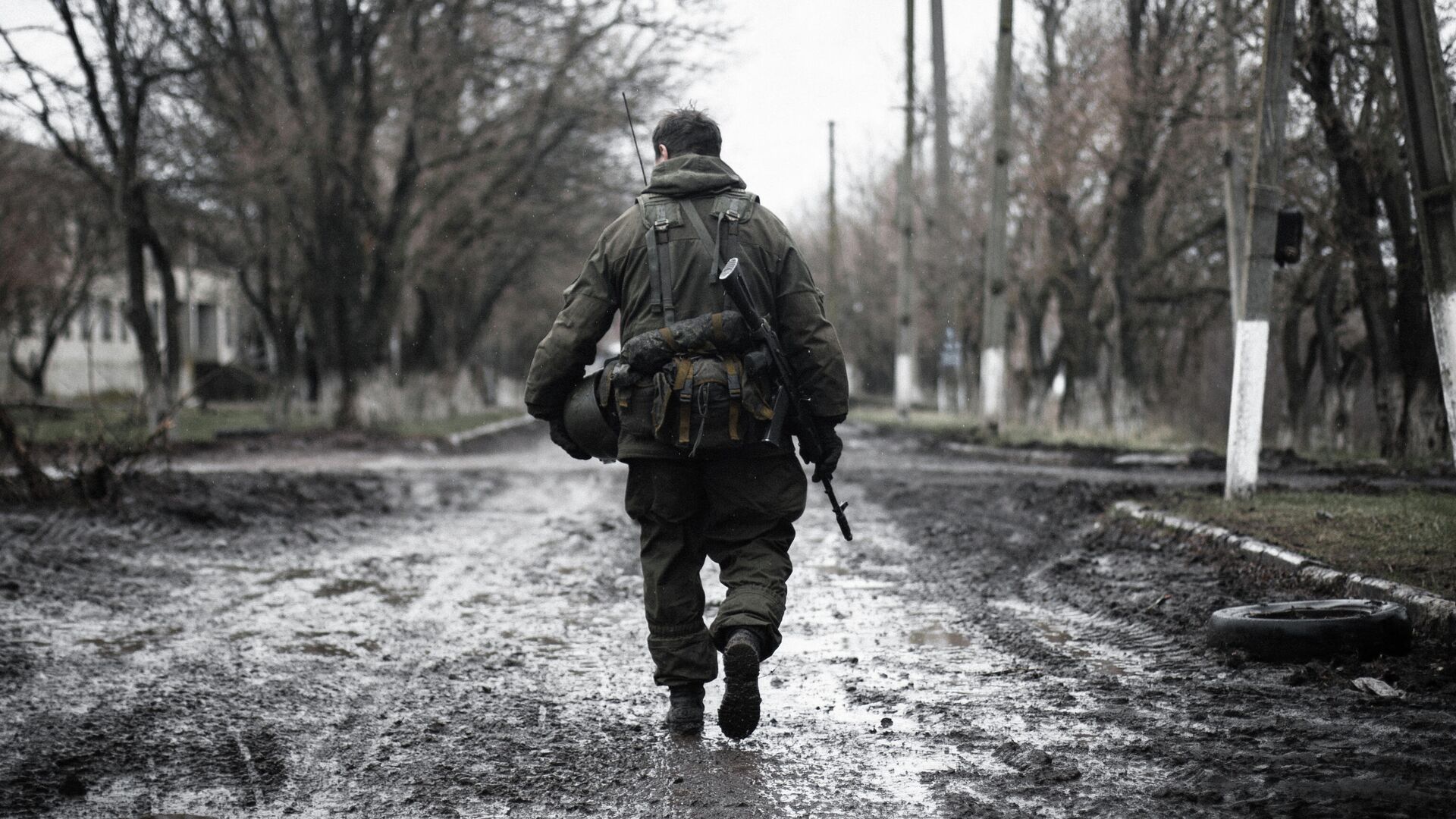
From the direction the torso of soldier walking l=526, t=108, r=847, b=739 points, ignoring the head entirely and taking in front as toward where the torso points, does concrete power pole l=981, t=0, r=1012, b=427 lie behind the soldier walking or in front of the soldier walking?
in front

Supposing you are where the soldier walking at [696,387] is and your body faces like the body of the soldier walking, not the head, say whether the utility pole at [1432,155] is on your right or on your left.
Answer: on your right

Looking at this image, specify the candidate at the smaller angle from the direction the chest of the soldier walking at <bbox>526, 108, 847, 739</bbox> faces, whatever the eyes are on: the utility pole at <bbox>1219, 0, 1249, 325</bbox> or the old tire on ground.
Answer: the utility pole

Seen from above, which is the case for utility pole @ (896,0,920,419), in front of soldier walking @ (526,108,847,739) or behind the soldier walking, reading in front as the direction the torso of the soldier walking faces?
in front

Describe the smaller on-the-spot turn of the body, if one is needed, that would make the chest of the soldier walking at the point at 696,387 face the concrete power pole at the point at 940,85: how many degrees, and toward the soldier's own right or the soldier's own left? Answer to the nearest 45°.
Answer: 0° — they already face it

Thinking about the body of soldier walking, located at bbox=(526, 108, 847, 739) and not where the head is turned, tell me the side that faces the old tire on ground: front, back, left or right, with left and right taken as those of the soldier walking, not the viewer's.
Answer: right

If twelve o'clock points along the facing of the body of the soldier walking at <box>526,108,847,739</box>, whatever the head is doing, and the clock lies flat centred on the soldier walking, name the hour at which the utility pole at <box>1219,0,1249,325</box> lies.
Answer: The utility pole is roughly at 1 o'clock from the soldier walking.

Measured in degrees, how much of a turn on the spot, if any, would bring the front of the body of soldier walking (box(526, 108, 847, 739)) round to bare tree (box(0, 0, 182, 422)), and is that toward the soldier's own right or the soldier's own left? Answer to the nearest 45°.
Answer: approximately 45° to the soldier's own left

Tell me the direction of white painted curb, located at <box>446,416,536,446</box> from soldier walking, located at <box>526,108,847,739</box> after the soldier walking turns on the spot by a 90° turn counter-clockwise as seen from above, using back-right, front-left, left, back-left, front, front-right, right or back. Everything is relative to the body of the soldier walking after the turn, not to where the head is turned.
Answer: right

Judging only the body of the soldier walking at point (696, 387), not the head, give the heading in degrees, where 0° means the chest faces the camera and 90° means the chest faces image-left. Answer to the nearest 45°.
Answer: approximately 180°

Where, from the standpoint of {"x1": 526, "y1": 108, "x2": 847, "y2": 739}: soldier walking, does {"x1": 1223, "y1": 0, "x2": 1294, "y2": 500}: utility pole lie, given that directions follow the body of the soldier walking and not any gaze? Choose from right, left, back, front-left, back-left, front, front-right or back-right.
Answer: front-right
